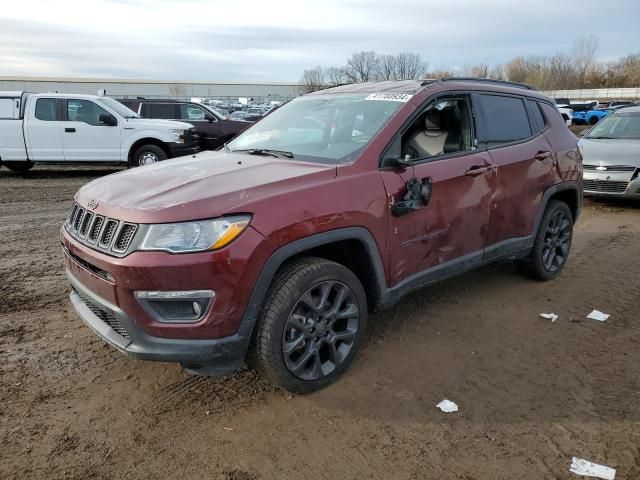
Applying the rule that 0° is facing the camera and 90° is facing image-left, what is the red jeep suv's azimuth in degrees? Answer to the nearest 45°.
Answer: approximately 45°

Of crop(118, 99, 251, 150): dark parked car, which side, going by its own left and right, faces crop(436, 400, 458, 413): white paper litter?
right

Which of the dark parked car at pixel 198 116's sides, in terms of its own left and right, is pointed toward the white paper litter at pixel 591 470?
right

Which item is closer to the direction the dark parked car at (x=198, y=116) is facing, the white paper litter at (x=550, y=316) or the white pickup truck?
the white paper litter

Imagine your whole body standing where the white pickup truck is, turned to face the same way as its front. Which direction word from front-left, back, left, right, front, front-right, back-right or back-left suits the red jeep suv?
right

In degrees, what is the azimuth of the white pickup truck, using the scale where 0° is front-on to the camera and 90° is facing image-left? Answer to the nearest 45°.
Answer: approximately 270°

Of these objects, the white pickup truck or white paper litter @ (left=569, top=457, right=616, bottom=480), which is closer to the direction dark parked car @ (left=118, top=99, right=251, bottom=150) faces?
the white paper litter

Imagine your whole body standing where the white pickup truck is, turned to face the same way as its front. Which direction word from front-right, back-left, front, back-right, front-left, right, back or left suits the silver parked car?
front-right

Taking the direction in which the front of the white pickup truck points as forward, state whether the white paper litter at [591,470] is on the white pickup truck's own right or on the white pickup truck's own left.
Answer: on the white pickup truck's own right

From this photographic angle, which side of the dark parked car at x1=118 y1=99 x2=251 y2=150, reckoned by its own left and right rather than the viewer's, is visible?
right

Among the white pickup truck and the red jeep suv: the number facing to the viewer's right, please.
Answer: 1

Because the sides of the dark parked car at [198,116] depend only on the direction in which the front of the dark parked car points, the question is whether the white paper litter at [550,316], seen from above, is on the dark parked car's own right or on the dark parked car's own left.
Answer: on the dark parked car's own right

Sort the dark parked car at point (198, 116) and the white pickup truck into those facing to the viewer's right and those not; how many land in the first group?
2

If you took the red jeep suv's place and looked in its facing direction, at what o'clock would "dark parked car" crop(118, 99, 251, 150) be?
The dark parked car is roughly at 4 o'clock from the red jeep suv.

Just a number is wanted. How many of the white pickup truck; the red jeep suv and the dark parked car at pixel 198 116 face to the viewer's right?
2

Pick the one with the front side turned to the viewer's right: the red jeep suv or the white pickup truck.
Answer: the white pickup truck

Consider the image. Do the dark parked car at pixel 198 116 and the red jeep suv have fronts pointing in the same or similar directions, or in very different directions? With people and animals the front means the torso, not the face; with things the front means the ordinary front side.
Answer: very different directions
